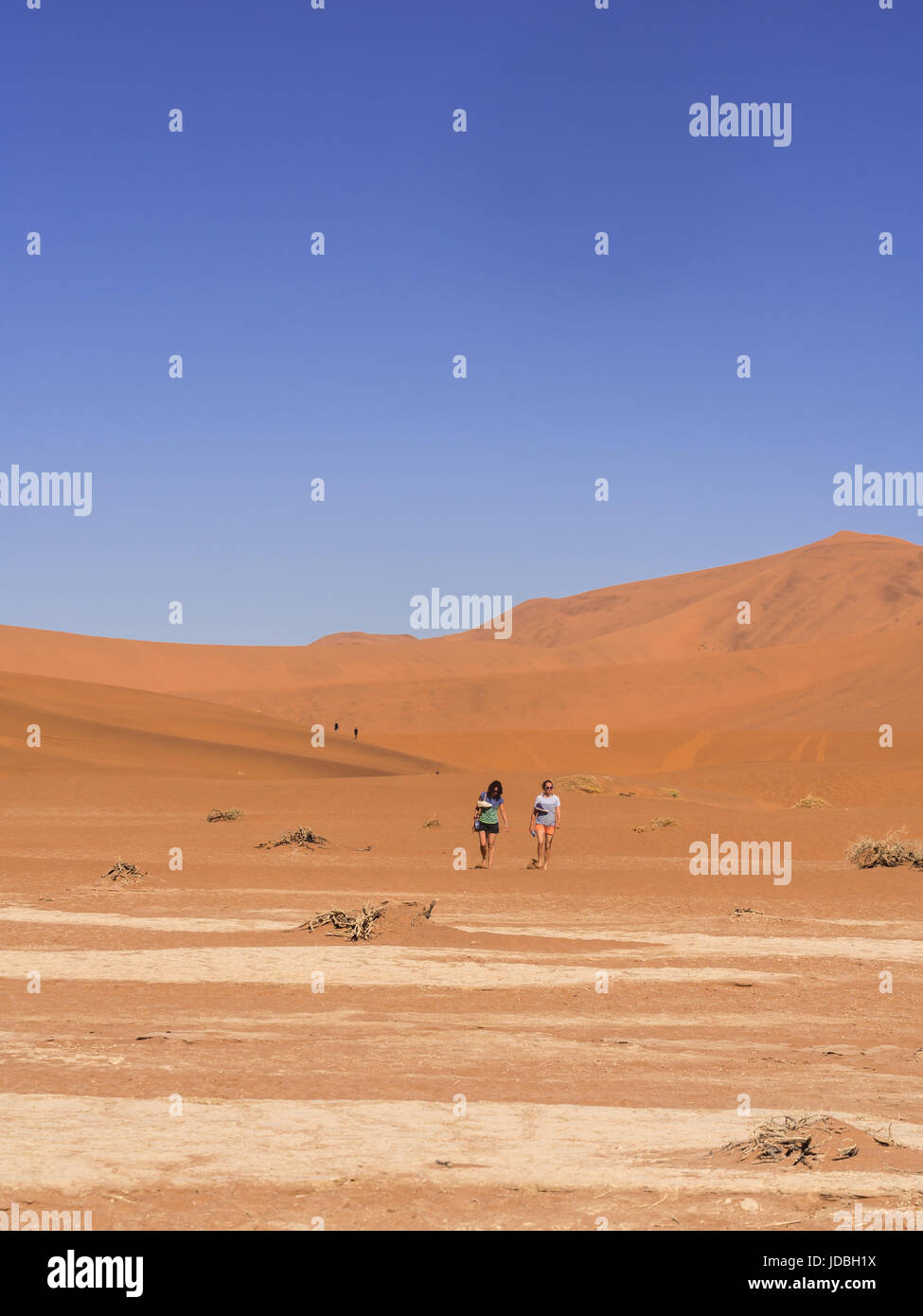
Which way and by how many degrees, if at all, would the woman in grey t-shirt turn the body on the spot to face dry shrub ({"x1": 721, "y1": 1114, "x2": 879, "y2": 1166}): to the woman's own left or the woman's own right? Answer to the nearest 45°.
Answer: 0° — they already face it

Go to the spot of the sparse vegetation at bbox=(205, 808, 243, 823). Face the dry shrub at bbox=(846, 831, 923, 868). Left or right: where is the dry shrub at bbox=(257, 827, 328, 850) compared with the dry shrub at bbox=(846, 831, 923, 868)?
right

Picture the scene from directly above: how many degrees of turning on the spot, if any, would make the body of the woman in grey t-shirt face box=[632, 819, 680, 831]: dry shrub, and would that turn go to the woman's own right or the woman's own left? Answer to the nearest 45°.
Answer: approximately 180°

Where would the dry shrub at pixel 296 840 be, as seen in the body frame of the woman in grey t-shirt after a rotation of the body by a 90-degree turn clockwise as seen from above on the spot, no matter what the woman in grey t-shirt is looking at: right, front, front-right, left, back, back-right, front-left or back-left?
front-right

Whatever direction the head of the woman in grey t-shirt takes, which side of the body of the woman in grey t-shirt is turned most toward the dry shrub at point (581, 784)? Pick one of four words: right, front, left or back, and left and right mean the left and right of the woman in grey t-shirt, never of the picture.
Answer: back

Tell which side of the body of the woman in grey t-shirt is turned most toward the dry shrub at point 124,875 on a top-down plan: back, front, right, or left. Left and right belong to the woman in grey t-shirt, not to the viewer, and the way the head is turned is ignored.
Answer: right

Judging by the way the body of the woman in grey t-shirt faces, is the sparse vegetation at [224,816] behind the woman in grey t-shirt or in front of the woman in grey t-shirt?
behind

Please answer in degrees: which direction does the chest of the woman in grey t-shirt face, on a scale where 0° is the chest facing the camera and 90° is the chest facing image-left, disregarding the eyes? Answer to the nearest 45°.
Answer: approximately 0°
